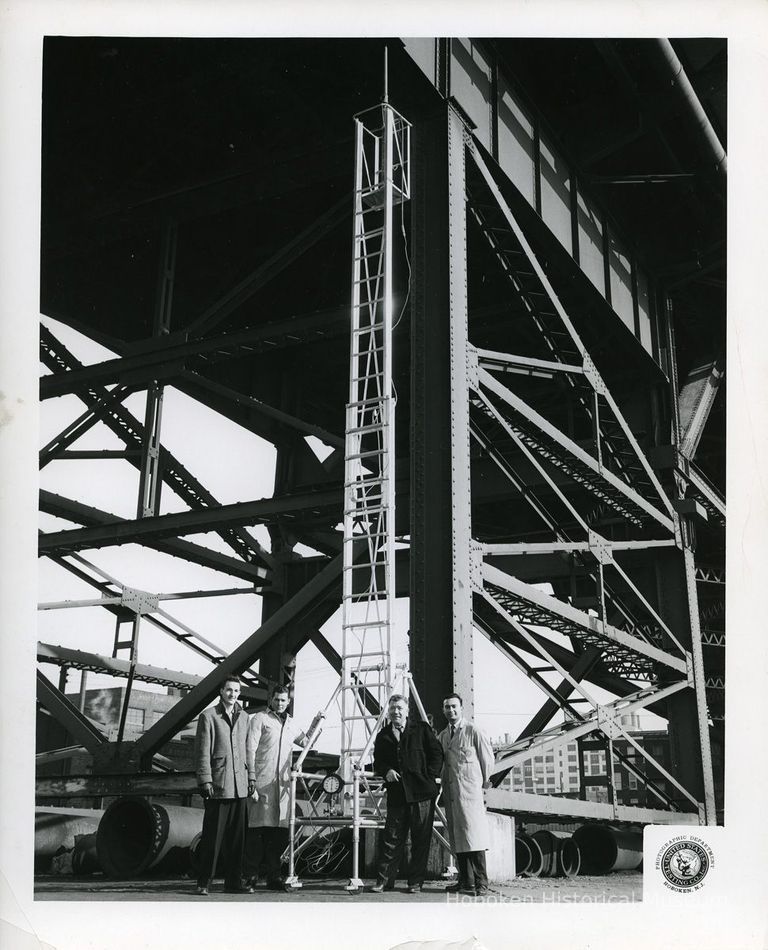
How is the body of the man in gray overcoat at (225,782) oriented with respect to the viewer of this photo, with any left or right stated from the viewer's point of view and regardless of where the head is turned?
facing the viewer and to the right of the viewer

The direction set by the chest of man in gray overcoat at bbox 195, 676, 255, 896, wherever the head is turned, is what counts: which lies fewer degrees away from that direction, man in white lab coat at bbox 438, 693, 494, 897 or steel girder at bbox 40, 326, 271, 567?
the man in white lab coat

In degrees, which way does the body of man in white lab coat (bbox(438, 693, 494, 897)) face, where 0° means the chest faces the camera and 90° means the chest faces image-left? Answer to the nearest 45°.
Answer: approximately 45°

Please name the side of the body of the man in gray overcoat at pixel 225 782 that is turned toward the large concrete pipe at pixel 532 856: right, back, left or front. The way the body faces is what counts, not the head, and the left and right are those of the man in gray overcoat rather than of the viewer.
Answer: left

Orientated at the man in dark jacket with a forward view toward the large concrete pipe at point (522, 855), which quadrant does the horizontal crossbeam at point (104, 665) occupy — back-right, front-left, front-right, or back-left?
front-left

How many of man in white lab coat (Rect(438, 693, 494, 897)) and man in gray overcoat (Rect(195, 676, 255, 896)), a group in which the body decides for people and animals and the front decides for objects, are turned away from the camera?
0

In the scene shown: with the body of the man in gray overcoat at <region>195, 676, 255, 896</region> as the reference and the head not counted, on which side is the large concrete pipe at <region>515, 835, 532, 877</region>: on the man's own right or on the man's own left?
on the man's own left

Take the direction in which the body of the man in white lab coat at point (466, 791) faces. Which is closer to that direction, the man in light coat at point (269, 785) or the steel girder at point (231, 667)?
the man in light coat

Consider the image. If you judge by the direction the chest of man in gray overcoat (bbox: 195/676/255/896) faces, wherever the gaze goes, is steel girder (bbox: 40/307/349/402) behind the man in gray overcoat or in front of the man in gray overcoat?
behind
